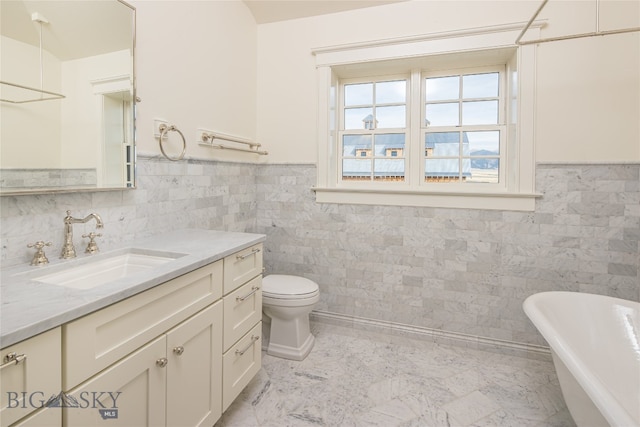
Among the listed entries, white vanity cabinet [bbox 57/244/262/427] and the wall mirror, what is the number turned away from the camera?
0

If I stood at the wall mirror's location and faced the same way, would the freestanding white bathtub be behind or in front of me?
in front

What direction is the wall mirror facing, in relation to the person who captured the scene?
facing the viewer and to the right of the viewer

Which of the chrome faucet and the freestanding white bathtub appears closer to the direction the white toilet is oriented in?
the freestanding white bathtub

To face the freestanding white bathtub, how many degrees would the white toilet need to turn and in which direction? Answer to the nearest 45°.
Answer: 0° — it already faces it

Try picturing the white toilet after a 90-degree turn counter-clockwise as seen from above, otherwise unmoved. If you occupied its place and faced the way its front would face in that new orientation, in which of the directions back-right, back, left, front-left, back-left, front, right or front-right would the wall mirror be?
back
